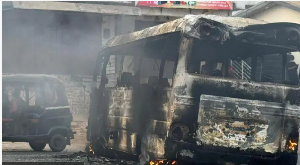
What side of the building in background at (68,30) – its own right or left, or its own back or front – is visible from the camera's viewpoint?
front

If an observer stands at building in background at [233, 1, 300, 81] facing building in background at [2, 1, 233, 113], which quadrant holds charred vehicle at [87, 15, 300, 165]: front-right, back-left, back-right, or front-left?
front-left

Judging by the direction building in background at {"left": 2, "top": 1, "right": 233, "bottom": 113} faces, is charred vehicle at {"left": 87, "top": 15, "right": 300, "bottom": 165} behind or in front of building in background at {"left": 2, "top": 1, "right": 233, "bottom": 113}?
in front

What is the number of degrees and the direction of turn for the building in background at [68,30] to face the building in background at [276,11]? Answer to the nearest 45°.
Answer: approximately 90° to its left

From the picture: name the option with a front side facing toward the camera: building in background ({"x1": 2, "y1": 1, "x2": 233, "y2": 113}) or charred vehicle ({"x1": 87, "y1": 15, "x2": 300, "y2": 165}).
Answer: the building in background

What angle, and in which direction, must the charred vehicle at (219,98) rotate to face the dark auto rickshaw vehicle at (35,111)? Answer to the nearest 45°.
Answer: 0° — it already faces it

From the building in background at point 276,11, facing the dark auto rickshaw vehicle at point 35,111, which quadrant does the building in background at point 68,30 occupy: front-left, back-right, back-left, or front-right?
front-right

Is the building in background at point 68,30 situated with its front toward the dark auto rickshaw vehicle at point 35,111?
yes

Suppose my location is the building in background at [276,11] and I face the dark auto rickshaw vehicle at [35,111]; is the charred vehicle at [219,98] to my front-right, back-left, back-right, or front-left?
front-left
